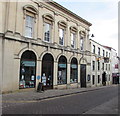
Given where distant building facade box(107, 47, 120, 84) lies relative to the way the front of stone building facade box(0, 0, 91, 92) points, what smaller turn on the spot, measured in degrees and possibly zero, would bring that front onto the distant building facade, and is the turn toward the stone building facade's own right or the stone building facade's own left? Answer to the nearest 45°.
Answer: approximately 90° to the stone building facade's own left

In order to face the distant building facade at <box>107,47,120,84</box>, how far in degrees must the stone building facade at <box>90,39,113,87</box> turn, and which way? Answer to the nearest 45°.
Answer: approximately 135° to its left

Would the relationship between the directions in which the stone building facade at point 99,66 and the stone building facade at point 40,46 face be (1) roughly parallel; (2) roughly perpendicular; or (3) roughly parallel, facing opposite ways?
roughly parallel

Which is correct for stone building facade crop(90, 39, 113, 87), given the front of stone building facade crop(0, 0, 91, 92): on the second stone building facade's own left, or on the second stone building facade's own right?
on the second stone building facade's own left

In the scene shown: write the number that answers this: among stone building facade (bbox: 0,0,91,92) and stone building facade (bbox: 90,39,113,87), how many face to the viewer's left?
0

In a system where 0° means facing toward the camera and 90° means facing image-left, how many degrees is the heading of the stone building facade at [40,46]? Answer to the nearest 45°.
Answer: approximately 315°

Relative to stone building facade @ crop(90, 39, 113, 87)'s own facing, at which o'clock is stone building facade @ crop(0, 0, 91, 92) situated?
stone building facade @ crop(0, 0, 91, 92) is roughly at 2 o'clock from stone building facade @ crop(90, 39, 113, 87).
